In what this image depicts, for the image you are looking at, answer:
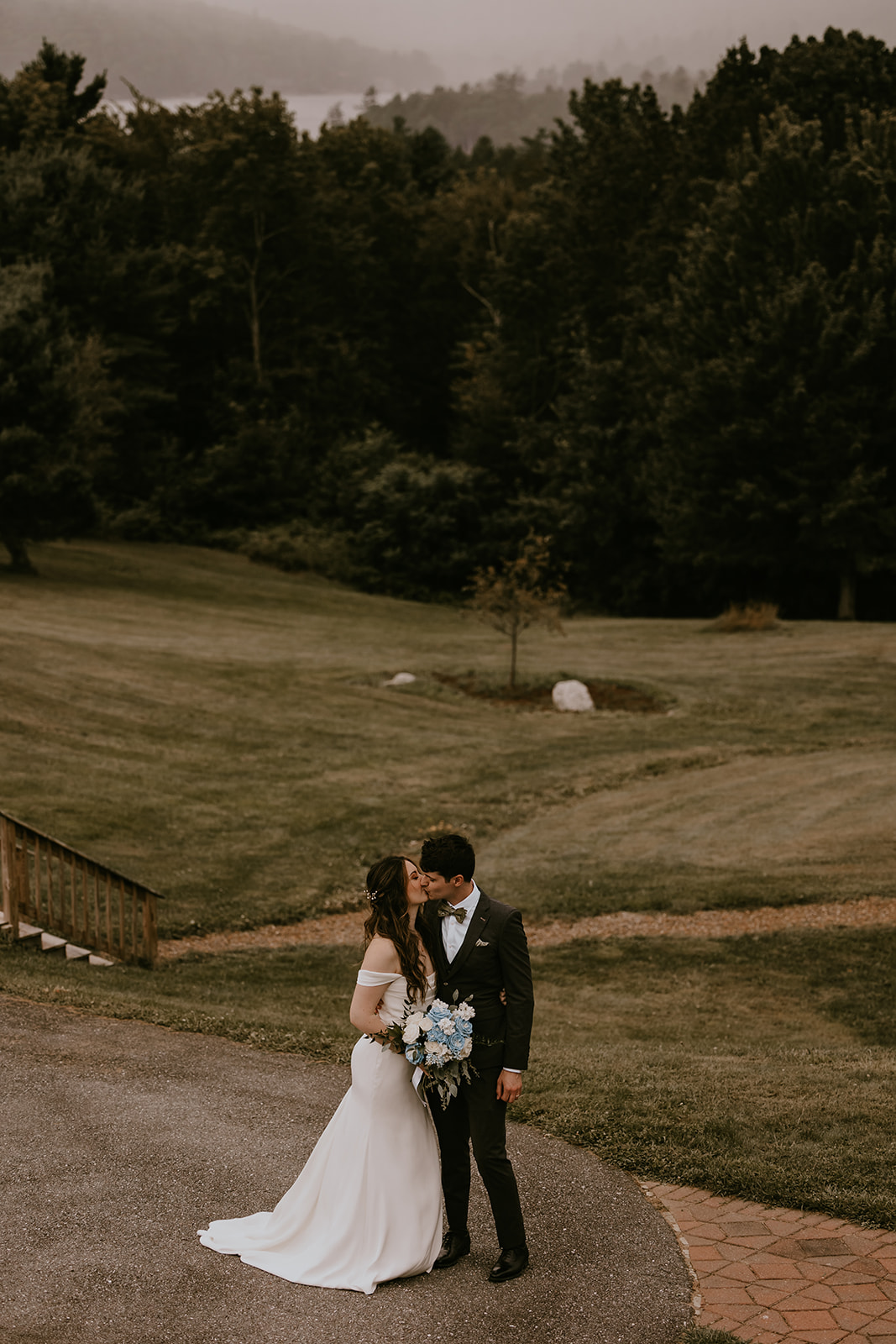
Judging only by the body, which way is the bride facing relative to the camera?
to the viewer's right

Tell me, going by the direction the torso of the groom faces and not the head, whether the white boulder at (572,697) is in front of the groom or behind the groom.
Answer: behind

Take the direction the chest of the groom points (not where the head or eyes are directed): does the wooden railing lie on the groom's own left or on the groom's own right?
on the groom's own right

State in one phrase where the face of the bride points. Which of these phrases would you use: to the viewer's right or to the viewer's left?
to the viewer's right

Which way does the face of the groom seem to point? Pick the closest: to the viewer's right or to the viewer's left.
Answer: to the viewer's left

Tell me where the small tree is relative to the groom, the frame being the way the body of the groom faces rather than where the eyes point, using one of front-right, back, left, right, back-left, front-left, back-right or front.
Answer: back-right

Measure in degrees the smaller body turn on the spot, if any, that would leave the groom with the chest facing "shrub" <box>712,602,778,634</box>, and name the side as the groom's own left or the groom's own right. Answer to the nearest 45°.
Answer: approximately 135° to the groom's own right

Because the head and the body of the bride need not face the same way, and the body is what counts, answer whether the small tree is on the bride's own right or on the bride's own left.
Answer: on the bride's own left

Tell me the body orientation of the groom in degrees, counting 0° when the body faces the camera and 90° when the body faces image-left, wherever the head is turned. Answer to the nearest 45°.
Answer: approximately 45°

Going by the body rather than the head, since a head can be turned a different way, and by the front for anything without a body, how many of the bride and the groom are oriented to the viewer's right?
1

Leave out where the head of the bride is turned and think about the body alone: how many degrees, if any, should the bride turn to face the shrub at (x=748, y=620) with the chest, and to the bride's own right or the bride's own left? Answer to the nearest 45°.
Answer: approximately 90° to the bride's own left
